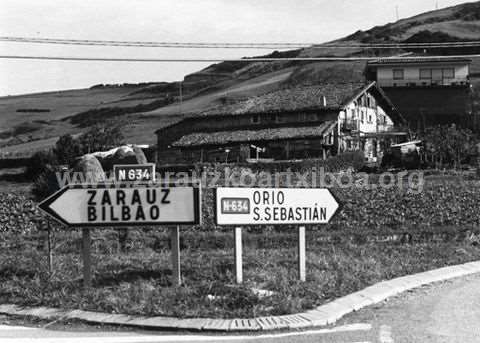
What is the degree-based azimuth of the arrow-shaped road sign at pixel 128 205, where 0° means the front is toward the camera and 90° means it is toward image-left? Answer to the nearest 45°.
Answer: approximately 0°

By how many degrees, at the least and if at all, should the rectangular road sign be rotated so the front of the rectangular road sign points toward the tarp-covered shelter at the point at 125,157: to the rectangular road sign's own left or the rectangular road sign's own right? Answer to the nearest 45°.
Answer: approximately 180°

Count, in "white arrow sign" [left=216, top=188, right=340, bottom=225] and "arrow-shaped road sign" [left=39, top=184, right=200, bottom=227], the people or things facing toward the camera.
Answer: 2

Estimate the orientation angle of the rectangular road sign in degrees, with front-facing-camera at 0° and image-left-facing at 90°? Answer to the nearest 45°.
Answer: approximately 0°

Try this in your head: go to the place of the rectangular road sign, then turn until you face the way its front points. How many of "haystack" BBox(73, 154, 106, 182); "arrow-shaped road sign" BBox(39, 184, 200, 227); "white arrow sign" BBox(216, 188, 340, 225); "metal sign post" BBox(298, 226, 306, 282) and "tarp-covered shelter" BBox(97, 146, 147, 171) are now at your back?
2

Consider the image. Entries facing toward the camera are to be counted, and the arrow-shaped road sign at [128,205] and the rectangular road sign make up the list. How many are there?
2

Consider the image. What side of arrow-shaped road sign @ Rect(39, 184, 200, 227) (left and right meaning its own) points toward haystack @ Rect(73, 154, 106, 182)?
back

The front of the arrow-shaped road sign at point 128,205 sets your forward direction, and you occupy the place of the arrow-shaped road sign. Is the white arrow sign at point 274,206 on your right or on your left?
on your left
